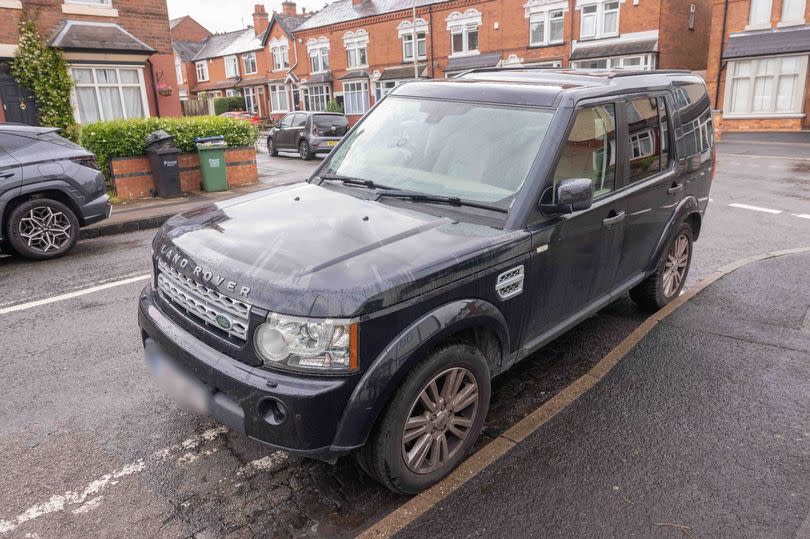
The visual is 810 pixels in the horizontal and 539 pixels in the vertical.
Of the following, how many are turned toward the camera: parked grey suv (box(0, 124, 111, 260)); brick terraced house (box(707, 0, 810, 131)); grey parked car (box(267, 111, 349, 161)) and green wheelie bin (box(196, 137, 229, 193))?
2

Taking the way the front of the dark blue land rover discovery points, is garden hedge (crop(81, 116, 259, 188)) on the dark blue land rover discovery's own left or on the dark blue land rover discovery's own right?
on the dark blue land rover discovery's own right

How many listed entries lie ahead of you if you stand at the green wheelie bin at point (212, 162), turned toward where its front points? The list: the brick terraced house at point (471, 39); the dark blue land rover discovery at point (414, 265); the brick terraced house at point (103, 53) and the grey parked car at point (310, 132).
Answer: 1

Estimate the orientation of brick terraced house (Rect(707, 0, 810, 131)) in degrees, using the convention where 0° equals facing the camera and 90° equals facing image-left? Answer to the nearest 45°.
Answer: approximately 0°

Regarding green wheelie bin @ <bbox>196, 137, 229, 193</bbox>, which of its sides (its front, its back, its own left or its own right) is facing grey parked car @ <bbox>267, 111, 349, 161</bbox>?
back

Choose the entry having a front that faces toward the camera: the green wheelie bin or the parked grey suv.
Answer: the green wheelie bin

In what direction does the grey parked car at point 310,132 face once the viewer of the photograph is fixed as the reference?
facing away from the viewer and to the left of the viewer

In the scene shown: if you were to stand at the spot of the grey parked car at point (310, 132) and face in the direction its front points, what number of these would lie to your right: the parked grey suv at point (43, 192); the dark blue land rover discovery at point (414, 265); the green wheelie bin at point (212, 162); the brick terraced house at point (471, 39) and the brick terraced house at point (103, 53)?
1

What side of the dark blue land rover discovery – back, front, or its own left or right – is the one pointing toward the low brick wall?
right

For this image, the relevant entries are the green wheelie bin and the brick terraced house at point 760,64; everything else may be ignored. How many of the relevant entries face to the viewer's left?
0

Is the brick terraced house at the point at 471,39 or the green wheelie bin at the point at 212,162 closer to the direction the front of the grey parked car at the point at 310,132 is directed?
the brick terraced house

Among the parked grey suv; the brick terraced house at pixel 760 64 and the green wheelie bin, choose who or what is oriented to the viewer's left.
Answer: the parked grey suv

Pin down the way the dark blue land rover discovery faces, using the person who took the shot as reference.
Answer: facing the viewer and to the left of the viewer

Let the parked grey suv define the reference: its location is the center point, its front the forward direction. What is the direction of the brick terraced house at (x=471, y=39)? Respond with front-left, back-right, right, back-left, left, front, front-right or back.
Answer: back-right

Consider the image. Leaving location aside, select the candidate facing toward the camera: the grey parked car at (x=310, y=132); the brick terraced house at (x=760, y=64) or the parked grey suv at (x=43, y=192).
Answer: the brick terraced house

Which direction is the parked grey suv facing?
to the viewer's left

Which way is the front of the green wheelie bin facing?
toward the camera
